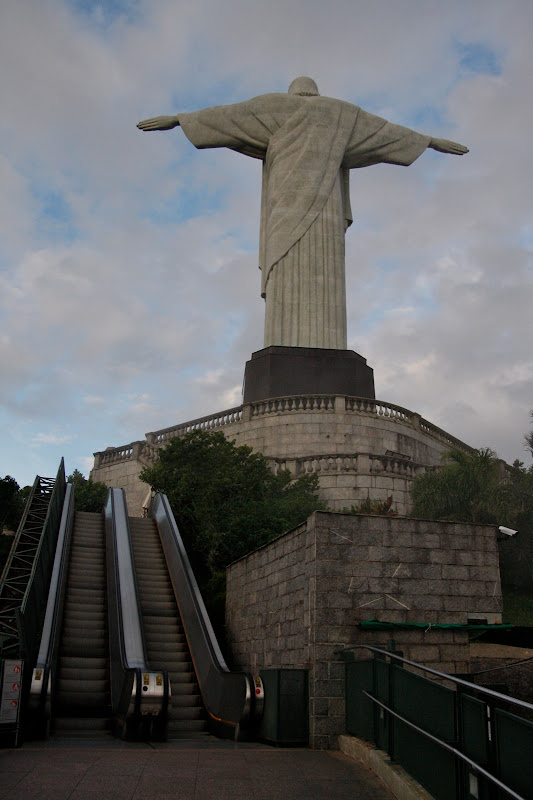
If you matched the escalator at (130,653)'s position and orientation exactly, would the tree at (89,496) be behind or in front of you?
behind

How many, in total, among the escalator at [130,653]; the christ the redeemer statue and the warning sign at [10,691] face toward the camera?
2

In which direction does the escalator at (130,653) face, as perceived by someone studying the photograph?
facing the viewer

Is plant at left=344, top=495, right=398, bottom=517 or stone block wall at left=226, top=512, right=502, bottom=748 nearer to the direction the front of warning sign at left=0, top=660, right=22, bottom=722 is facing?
the stone block wall

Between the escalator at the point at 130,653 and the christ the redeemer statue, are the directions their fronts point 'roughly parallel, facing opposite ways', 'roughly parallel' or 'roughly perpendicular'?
roughly parallel, facing opposite ways

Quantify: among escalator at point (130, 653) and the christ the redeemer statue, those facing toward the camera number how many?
1

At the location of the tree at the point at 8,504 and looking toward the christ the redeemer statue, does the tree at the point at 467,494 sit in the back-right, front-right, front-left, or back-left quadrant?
front-right

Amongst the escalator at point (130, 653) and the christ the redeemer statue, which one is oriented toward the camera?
the escalator

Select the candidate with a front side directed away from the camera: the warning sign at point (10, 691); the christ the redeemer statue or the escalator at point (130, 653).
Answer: the christ the redeemer statue

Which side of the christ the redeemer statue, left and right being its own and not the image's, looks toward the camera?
back

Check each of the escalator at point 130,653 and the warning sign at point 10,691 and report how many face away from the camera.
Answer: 0

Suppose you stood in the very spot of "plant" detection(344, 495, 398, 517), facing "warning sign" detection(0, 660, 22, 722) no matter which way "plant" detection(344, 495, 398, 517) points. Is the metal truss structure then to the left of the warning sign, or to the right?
right

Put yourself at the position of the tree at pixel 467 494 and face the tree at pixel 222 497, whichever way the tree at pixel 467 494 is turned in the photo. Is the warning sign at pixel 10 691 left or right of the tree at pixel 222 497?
left

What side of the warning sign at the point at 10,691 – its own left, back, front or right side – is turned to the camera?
front

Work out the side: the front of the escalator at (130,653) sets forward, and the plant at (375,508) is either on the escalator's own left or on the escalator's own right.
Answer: on the escalator's own left
